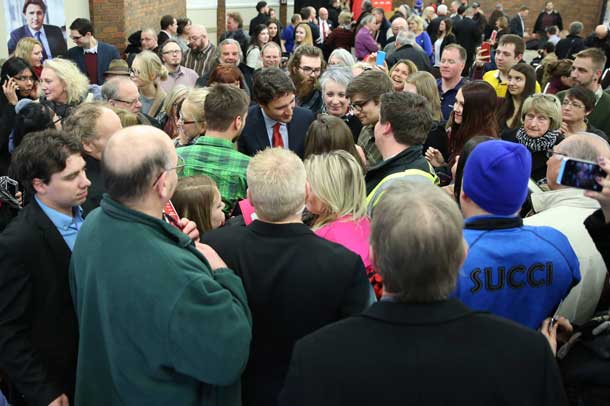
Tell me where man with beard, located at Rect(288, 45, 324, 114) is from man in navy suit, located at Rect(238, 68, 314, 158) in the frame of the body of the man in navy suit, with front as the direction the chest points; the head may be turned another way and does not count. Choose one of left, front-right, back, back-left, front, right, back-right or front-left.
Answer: back

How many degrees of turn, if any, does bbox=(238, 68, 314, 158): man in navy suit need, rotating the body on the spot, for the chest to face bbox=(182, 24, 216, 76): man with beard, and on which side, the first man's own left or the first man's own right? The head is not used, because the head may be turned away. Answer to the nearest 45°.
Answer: approximately 180°

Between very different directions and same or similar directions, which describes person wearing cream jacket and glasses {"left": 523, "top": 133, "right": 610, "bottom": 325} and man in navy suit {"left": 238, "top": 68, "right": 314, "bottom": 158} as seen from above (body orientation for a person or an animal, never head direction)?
very different directions

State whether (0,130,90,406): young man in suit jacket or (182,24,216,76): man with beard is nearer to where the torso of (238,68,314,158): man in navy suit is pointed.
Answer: the young man in suit jacket

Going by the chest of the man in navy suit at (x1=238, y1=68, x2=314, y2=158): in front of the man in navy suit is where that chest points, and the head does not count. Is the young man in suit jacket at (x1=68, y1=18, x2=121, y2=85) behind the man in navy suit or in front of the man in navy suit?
behind

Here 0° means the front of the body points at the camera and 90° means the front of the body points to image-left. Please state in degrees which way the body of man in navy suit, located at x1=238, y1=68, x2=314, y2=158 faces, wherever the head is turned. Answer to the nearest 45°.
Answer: approximately 0°

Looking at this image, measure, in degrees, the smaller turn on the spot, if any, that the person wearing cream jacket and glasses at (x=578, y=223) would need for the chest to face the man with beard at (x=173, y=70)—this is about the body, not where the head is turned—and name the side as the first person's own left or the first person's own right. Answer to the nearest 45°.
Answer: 0° — they already face them

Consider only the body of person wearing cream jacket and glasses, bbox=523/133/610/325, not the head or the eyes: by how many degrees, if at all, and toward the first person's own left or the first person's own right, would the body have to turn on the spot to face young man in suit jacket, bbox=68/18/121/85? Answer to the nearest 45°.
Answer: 0° — they already face them

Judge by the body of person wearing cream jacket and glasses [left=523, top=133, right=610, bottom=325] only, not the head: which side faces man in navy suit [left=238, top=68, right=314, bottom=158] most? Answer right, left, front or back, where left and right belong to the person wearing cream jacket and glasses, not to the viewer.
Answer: front

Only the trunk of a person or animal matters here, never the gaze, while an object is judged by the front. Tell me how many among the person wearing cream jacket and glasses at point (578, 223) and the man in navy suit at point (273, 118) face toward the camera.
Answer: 1

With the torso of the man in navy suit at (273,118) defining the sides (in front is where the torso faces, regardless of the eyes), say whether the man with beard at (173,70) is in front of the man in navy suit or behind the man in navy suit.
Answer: behind

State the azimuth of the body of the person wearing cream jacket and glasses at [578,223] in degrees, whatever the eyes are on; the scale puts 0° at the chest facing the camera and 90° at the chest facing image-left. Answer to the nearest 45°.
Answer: approximately 135°

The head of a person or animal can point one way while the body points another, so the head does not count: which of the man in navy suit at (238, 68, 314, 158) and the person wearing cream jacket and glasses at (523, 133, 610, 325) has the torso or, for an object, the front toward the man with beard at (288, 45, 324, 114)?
the person wearing cream jacket and glasses

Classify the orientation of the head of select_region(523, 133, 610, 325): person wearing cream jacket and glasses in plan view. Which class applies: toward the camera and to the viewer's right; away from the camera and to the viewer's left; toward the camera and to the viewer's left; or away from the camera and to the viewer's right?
away from the camera and to the viewer's left
